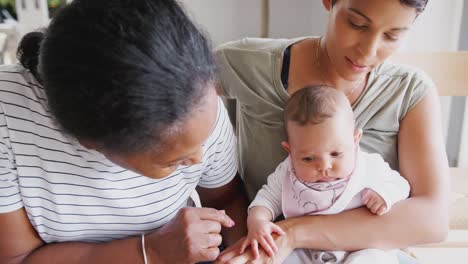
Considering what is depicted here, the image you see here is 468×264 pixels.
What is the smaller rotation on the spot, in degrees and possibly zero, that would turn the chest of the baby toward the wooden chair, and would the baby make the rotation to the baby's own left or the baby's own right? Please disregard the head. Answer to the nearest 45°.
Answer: approximately 135° to the baby's own left

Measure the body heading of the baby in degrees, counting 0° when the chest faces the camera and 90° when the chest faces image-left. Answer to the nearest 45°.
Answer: approximately 0°
